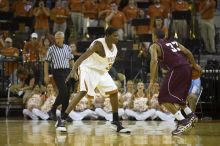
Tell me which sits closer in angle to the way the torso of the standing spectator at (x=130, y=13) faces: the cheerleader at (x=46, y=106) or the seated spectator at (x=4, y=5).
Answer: the cheerleader

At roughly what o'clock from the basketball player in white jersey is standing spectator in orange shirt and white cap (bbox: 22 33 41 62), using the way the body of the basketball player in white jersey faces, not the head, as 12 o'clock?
The standing spectator in orange shirt and white cap is roughly at 7 o'clock from the basketball player in white jersey.

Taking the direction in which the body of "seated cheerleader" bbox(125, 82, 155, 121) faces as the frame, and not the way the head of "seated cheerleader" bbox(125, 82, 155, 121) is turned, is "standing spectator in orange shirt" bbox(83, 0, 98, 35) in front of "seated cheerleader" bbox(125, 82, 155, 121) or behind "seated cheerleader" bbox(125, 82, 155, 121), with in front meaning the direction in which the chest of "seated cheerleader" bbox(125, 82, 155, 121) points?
behind

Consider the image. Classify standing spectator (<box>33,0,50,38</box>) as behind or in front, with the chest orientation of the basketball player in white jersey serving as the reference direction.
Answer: behind

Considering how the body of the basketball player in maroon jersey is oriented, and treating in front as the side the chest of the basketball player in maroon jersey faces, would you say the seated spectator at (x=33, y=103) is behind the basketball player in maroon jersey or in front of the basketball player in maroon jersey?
in front

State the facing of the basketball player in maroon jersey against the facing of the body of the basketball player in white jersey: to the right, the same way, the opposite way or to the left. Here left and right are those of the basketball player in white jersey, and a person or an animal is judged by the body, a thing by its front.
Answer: the opposite way

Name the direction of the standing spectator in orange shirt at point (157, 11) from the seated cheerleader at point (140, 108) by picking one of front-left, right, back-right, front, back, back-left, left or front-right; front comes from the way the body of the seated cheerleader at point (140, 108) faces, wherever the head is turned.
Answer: back

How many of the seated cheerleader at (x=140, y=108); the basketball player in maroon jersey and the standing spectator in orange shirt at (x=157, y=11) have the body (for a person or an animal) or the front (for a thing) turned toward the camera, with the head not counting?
2

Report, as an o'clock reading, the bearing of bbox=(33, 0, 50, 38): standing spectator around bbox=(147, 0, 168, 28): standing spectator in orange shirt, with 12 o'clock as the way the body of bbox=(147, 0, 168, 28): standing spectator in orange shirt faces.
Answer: bbox=(33, 0, 50, 38): standing spectator is roughly at 3 o'clock from bbox=(147, 0, 168, 28): standing spectator in orange shirt.
